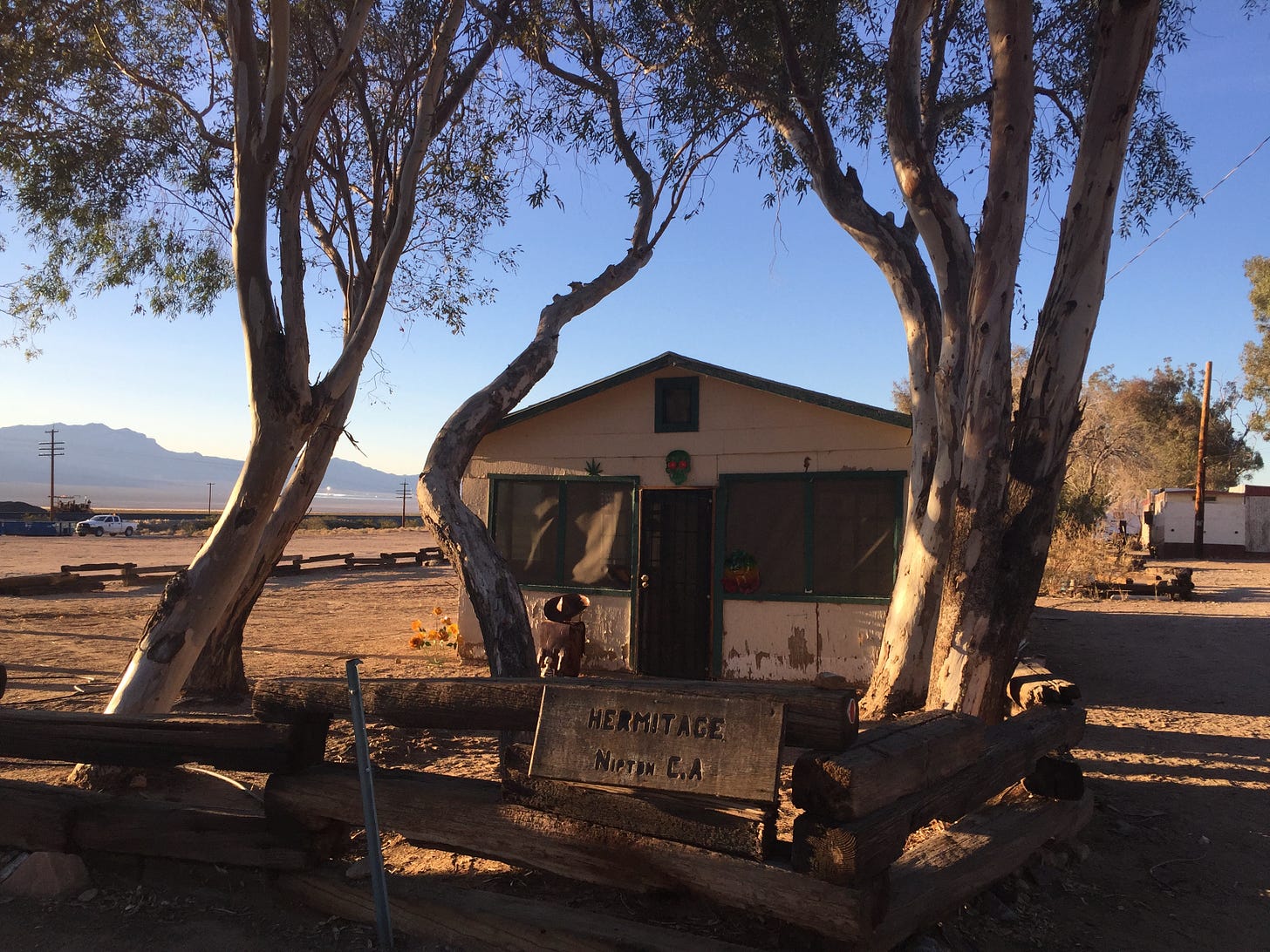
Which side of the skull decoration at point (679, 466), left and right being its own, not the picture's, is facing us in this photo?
front

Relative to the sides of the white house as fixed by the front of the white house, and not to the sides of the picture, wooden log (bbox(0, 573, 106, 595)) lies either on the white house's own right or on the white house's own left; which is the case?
on the white house's own right

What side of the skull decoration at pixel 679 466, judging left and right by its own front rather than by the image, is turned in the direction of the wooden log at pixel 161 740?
front

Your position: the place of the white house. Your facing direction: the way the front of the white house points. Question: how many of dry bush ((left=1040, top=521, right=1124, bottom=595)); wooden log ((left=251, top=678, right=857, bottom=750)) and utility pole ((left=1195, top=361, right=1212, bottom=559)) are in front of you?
1

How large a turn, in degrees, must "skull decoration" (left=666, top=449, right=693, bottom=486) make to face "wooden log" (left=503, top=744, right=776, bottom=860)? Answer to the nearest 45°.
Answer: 0° — it already faces it

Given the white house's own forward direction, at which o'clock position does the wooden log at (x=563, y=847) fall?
The wooden log is roughly at 12 o'clock from the white house.

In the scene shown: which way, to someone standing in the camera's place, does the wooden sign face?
facing the viewer

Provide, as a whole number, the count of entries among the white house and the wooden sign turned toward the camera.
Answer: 2

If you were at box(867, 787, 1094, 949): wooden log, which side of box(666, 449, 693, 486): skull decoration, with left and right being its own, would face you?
front

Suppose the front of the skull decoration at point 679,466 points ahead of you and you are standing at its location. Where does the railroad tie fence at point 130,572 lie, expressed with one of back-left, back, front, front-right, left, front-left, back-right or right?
back-right

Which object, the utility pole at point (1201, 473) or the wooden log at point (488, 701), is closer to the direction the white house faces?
the wooden log

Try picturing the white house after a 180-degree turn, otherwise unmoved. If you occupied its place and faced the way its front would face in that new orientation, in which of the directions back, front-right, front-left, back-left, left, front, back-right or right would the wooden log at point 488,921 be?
back

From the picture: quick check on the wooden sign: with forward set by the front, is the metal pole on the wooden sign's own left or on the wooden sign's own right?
on the wooden sign's own right
